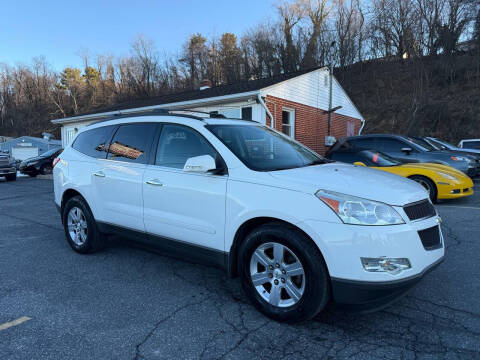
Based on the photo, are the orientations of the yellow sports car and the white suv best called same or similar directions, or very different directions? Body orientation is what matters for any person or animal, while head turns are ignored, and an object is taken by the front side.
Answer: same or similar directions

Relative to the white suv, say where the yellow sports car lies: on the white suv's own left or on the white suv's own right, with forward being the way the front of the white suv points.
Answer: on the white suv's own left

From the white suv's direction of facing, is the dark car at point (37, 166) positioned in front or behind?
behind

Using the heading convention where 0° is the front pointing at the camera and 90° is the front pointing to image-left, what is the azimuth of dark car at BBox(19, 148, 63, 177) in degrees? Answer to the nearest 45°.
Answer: approximately 45°

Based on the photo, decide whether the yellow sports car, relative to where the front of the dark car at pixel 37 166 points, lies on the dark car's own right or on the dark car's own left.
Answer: on the dark car's own left

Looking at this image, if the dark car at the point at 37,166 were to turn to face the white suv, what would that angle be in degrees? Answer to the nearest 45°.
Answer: approximately 45° to its left

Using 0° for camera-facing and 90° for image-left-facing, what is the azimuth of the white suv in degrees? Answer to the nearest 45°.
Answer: approximately 315°

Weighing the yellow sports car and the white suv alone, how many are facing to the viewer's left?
0

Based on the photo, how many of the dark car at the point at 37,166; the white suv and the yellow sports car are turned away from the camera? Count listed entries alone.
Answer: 0

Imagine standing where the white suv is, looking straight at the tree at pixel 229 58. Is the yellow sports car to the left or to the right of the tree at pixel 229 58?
right
